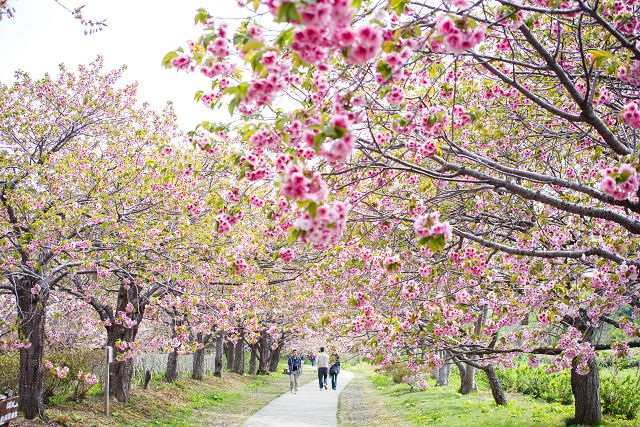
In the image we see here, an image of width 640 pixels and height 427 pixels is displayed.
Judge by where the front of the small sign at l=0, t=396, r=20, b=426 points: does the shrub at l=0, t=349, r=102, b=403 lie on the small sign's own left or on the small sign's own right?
on the small sign's own left

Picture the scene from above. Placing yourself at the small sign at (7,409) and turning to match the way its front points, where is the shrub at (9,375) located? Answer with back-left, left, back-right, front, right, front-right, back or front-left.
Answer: back-left

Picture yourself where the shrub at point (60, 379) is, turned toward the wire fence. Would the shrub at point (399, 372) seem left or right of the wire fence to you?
right

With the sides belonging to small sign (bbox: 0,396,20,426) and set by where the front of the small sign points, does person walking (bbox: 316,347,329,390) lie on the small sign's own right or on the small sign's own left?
on the small sign's own left

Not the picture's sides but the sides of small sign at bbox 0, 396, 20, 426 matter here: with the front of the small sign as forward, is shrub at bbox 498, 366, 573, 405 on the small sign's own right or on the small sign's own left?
on the small sign's own left

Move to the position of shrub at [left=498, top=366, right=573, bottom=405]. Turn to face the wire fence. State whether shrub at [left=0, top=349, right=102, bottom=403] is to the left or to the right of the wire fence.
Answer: left

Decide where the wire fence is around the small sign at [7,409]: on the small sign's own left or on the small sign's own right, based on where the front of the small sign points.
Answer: on the small sign's own left

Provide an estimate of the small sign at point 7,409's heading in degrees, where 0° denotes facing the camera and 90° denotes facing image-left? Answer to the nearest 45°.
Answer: approximately 315°

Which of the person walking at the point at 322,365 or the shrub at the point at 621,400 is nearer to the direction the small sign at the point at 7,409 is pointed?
the shrub
